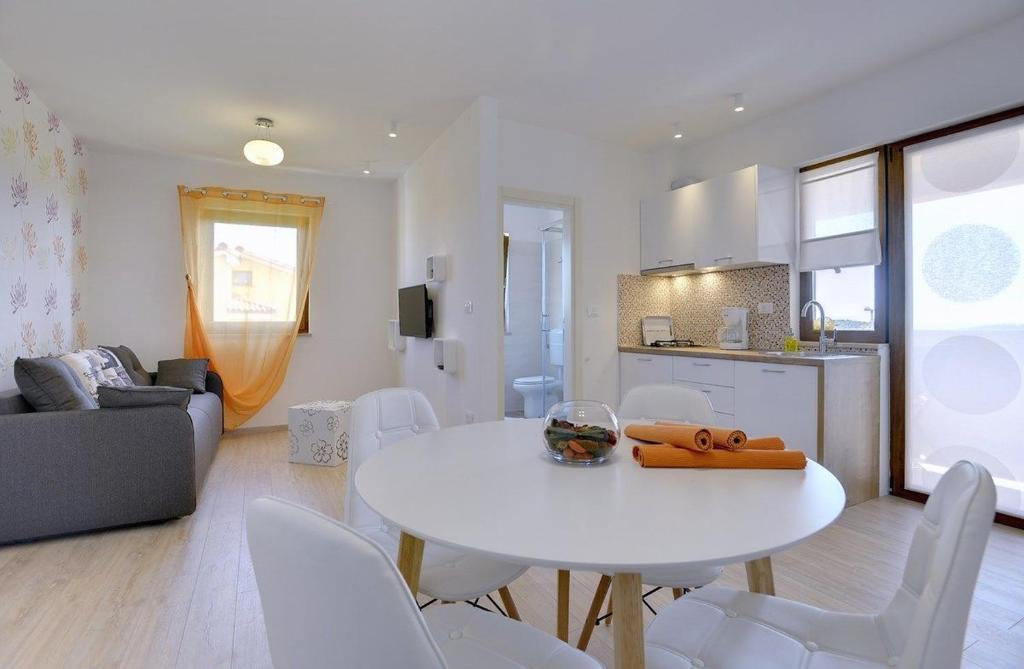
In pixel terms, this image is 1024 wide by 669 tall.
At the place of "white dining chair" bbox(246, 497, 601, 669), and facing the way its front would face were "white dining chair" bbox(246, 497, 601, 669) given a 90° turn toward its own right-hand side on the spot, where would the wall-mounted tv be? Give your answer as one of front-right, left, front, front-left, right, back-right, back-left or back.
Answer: back-left

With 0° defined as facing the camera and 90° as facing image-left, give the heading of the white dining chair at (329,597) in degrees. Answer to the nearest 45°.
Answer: approximately 225°

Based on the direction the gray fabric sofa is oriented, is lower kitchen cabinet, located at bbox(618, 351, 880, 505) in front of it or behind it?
in front

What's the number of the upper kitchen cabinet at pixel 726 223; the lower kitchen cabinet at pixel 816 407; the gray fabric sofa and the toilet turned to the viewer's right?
1

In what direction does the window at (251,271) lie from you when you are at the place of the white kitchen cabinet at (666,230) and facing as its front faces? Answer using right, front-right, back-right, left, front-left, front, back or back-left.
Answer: front-right

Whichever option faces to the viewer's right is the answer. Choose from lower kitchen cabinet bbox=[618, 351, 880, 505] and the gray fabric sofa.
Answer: the gray fabric sofa

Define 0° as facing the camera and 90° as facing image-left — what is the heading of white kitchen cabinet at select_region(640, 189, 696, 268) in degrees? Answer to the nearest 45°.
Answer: approximately 45°

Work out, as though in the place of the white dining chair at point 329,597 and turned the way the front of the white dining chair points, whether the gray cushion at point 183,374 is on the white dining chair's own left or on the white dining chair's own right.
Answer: on the white dining chair's own left
